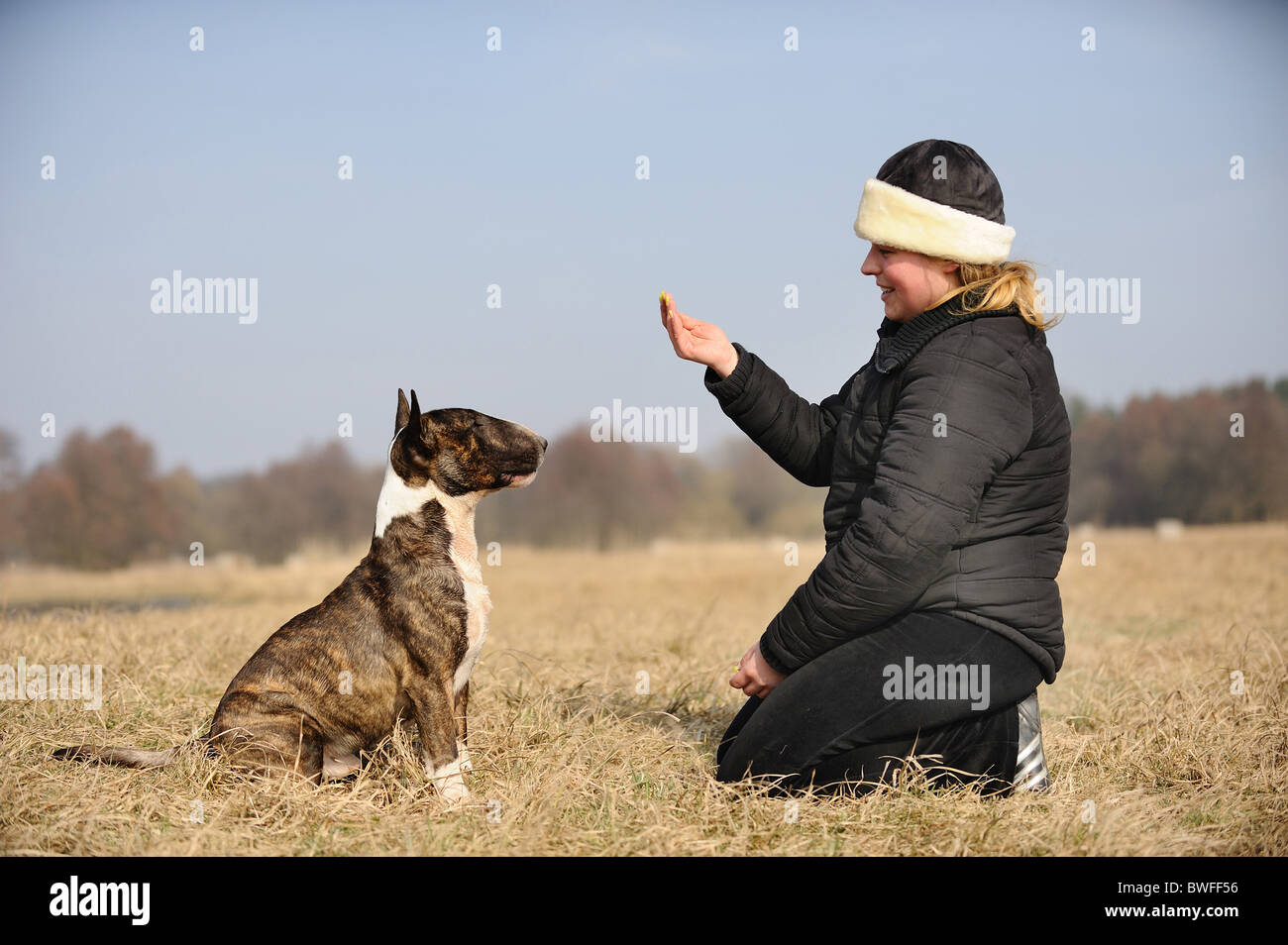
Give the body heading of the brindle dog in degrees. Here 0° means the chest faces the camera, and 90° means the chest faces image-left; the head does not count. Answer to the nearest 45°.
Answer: approximately 270°

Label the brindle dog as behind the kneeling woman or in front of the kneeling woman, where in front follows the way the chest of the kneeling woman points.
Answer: in front

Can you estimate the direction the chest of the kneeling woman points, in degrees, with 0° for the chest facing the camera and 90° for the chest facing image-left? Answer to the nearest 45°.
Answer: approximately 90°

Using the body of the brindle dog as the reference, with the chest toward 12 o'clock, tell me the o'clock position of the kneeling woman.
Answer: The kneeling woman is roughly at 1 o'clock from the brindle dog.

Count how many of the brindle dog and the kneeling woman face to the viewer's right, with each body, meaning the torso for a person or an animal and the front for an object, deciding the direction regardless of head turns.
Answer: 1

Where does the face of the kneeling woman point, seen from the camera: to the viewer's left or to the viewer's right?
to the viewer's left
